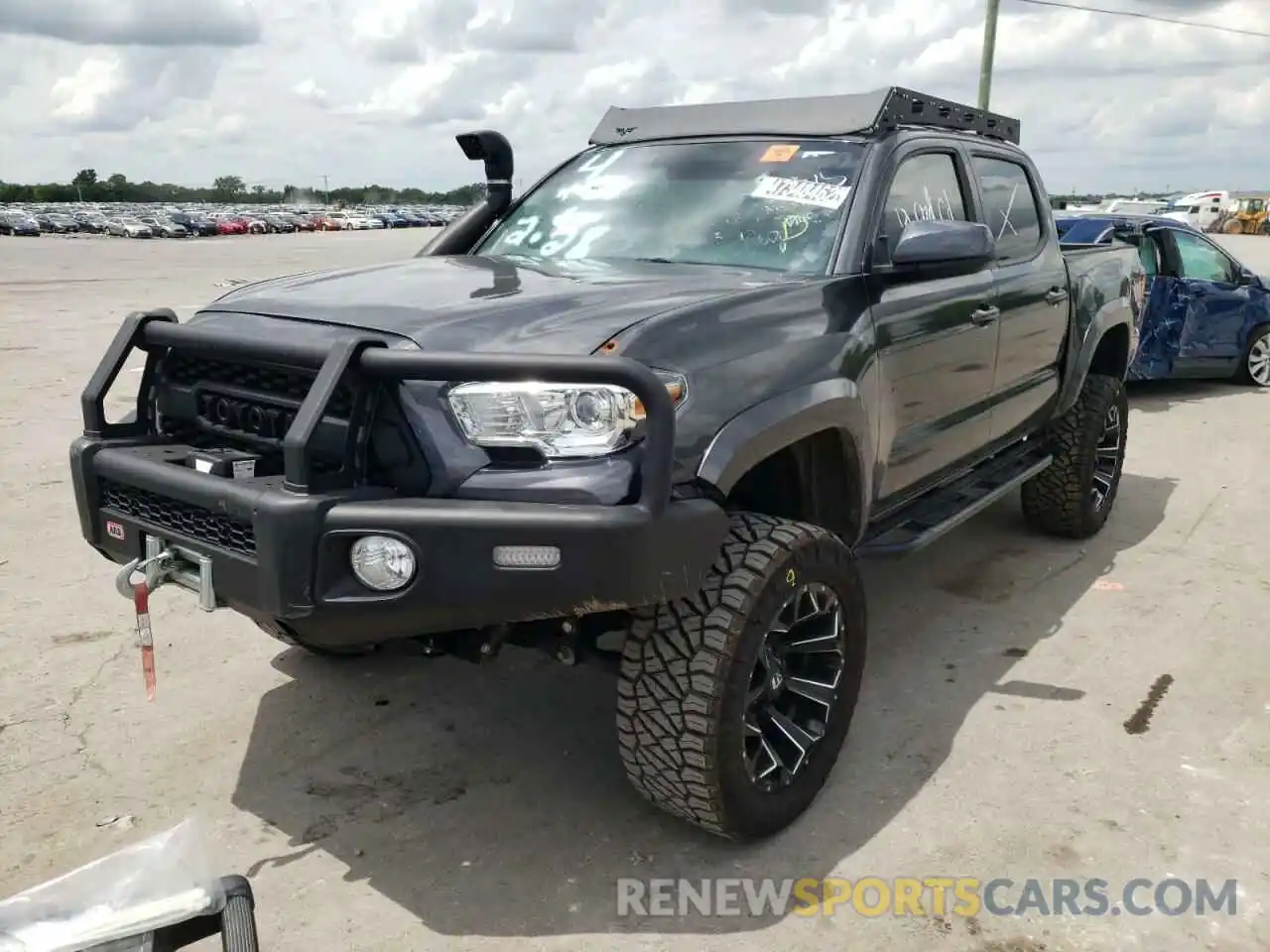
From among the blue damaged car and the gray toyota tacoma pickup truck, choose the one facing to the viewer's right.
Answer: the blue damaged car

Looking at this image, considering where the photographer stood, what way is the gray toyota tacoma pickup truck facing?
facing the viewer and to the left of the viewer

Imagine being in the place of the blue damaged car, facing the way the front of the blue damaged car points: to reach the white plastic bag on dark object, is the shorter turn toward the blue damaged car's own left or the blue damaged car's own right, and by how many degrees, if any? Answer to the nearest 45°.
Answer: approximately 90° to the blue damaged car's own right

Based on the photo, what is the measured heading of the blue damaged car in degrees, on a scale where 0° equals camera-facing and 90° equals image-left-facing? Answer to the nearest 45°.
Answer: approximately 270°

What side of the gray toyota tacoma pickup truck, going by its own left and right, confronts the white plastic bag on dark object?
front

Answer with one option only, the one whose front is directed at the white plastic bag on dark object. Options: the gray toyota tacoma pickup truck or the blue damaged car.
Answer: the gray toyota tacoma pickup truck

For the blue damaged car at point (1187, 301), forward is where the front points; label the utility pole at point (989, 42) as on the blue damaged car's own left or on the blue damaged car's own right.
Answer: on the blue damaged car's own left

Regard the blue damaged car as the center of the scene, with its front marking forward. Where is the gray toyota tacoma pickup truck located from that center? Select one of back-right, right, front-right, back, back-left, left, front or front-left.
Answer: right

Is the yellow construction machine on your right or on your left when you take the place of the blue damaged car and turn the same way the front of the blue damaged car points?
on your left

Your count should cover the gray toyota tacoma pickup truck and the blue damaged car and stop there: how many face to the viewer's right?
1

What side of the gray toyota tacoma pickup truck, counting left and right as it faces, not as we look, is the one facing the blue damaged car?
back

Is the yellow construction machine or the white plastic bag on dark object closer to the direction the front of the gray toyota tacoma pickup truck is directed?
the white plastic bag on dark object

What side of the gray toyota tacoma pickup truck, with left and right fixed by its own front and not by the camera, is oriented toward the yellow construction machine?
back
